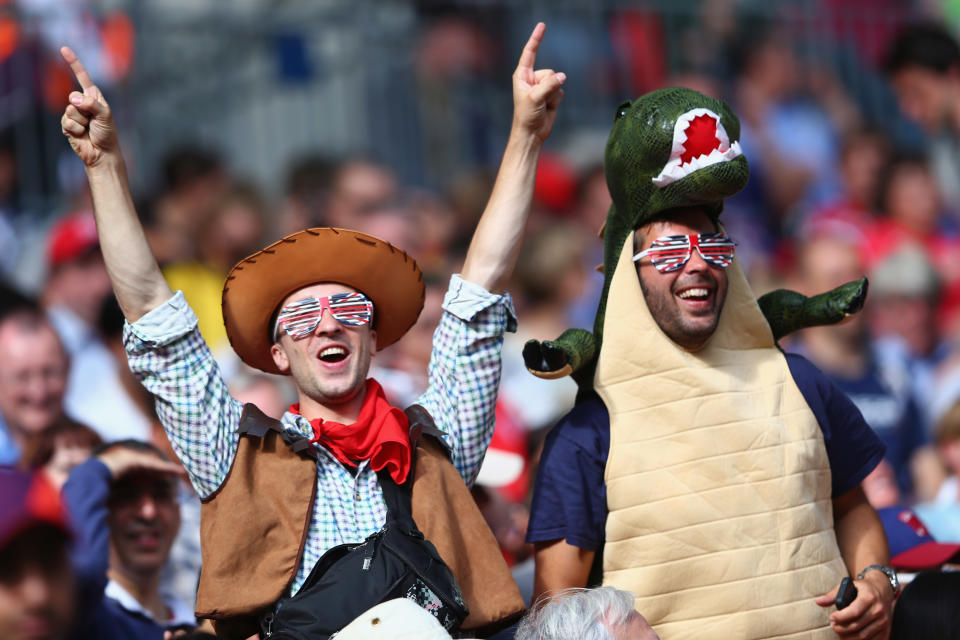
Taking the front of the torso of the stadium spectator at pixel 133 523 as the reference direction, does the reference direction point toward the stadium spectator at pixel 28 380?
no

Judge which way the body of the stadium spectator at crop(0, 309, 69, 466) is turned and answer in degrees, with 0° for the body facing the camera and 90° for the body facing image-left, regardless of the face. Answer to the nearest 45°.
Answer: approximately 0°

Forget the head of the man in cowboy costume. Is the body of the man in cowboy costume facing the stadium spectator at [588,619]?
no

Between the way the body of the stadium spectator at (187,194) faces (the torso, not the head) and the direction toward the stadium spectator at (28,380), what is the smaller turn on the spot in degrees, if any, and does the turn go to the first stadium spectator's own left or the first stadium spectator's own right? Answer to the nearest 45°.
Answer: approximately 45° to the first stadium spectator's own right

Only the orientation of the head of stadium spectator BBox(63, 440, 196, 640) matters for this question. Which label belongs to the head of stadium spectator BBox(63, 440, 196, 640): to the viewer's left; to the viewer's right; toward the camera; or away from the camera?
toward the camera

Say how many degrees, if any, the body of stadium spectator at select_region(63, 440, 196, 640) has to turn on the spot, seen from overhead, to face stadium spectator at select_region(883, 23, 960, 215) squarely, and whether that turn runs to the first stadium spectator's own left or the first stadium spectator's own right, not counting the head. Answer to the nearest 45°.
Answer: approximately 90° to the first stadium spectator's own left

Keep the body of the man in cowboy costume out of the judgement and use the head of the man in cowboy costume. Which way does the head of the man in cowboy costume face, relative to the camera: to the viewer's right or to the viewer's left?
to the viewer's right

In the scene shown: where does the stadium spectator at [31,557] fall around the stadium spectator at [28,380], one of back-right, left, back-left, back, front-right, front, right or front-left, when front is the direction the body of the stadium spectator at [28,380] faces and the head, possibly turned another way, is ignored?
front

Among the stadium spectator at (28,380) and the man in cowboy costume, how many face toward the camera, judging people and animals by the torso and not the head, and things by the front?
2

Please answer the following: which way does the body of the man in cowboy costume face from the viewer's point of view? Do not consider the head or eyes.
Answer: toward the camera

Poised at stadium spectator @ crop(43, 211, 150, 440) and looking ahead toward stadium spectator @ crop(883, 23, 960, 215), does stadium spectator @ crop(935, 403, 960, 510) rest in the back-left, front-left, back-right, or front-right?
front-right

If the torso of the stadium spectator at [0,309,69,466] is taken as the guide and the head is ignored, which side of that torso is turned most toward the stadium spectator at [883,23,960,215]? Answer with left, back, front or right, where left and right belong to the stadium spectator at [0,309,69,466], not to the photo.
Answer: left

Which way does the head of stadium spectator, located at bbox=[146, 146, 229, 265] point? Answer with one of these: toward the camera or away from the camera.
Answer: toward the camera

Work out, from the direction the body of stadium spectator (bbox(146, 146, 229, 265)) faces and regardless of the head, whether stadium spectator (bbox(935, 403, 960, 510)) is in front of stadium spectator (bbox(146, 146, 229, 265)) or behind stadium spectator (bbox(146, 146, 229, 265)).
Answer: in front

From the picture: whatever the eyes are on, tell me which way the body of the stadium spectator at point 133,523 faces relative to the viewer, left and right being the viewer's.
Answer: facing the viewer and to the right of the viewer

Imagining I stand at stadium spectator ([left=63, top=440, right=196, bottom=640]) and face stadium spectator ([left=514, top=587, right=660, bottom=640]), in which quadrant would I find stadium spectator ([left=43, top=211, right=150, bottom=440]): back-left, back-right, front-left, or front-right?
back-left
